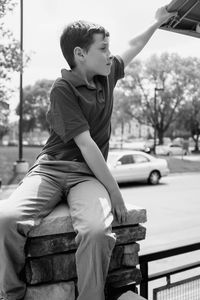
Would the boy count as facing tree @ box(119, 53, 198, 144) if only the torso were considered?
no

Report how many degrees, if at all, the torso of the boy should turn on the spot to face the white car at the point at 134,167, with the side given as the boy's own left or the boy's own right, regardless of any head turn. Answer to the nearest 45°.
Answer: approximately 135° to the boy's own left

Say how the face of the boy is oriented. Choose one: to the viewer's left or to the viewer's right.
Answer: to the viewer's right

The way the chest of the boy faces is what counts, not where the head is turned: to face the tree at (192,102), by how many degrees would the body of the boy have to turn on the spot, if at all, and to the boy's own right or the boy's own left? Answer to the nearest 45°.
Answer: approximately 135° to the boy's own left
